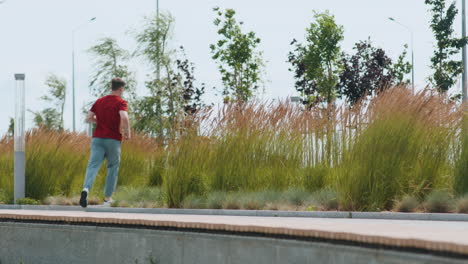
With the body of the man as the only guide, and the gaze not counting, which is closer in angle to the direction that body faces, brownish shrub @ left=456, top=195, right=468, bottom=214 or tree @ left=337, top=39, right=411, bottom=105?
the tree

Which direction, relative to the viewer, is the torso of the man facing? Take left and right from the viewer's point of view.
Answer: facing away from the viewer and to the right of the viewer

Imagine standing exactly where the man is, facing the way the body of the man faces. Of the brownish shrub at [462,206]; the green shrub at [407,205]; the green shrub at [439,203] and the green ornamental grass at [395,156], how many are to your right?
4

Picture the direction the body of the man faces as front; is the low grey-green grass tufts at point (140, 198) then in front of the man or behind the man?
in front

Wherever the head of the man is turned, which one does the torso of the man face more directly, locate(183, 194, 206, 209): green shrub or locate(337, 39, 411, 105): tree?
the tree

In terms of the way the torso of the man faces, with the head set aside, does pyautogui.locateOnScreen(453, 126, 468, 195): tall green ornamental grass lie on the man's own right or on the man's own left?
on the man's own right

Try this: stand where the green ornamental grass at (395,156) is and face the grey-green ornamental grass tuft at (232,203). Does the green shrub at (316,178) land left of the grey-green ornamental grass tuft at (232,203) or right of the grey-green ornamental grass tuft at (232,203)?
right

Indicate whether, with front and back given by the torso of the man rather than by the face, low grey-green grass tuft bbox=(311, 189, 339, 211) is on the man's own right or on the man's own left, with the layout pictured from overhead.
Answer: on the man's own right

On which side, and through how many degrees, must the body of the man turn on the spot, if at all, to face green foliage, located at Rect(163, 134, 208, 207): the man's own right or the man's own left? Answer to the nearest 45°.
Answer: approximately 45° to the man's own right

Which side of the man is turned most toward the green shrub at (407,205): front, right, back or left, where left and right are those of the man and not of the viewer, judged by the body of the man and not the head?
right

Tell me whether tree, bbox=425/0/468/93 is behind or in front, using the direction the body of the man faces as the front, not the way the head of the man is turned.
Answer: in front

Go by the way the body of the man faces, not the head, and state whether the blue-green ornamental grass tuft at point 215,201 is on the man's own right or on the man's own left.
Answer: on the man's own right

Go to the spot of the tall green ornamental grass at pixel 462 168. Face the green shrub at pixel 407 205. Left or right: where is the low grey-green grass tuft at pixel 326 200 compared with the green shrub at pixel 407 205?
right

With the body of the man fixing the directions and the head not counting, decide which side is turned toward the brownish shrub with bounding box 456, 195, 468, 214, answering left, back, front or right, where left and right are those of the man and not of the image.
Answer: right

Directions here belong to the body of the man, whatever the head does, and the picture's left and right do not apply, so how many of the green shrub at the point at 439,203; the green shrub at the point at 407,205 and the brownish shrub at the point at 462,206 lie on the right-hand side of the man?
3

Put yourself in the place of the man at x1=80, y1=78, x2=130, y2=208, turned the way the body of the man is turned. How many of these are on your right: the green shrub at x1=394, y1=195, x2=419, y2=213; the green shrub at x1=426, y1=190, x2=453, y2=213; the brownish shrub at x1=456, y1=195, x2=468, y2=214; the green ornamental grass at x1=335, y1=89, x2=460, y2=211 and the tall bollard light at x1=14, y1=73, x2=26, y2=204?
4

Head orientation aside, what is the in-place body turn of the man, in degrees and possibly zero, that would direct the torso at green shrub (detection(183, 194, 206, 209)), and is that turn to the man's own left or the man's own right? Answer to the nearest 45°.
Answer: approximately 45° to the man's own right
